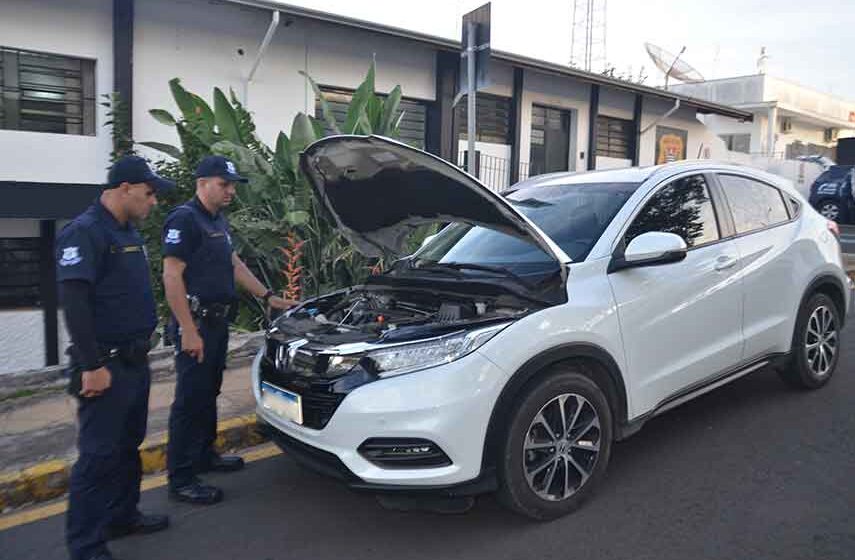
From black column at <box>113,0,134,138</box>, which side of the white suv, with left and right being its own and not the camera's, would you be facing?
right

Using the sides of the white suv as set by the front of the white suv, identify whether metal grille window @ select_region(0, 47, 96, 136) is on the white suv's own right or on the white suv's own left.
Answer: on the white suv's own right

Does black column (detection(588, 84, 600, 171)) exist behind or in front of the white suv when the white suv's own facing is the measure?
behind

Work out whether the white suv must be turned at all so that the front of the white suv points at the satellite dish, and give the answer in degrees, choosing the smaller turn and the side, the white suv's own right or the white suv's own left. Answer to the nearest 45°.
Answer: approximately 135° to the white suv's own right

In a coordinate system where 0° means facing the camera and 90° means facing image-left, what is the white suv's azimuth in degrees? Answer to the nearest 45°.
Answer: approximately 45°

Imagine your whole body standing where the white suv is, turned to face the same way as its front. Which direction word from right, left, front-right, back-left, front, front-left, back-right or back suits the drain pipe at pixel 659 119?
back-right

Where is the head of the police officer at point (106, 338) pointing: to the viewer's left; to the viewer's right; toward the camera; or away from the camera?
to the viewer's right
